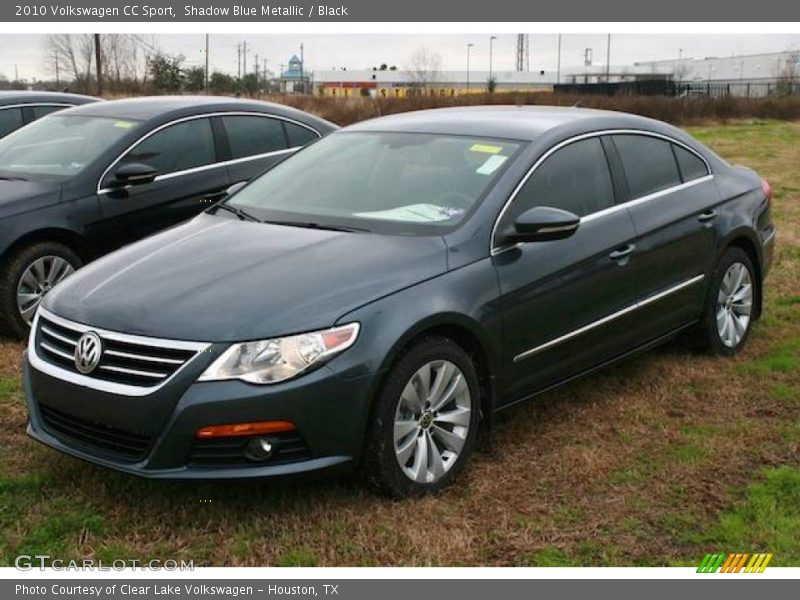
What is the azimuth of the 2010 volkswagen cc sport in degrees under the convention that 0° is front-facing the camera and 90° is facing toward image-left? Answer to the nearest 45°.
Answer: approximately 45°
